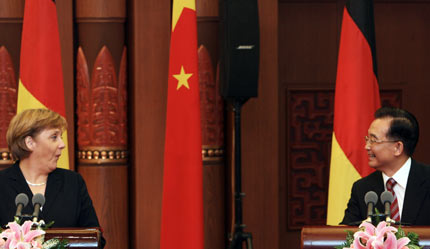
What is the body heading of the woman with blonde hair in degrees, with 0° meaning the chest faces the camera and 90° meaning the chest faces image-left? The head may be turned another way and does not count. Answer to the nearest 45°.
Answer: approximately 0°

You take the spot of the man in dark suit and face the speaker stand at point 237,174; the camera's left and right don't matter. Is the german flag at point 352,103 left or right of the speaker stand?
right

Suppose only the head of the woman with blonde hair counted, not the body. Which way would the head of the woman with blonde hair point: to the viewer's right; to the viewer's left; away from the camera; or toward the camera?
to the viewer's right

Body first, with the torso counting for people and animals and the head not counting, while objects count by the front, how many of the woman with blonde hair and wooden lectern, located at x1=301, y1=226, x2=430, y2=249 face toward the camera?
2

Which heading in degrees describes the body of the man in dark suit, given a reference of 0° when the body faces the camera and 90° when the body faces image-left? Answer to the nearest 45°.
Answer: approximately 45°

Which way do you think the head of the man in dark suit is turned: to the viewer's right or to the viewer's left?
to the viewer's left

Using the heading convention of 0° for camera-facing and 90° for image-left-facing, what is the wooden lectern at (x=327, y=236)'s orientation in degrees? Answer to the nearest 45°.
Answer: approximately 0°

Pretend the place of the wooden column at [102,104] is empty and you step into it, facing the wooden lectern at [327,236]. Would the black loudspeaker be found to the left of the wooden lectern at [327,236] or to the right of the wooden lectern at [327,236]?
left
